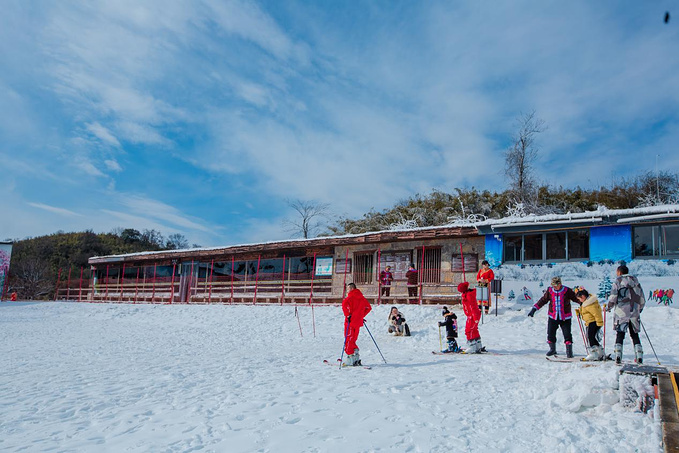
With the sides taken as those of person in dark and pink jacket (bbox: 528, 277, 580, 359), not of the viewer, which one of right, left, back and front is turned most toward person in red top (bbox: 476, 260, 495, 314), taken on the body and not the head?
back

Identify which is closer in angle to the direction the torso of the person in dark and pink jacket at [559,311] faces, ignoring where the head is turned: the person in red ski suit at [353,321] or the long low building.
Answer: the person in red ski suit

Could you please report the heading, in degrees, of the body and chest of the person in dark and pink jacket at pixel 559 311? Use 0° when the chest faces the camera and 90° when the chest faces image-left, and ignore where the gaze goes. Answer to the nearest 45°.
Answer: approximately 0°

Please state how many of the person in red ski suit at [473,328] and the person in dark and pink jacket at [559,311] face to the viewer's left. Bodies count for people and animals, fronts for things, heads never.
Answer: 1
